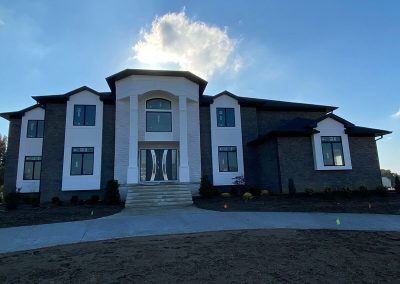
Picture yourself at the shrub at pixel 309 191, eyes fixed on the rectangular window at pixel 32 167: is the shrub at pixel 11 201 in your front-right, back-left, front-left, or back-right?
front-left

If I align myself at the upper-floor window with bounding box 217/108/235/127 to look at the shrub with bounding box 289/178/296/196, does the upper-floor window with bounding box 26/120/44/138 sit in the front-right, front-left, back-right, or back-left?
back-right

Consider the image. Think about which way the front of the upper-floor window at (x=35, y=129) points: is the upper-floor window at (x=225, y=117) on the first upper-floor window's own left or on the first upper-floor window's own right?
on the first upper-floor window's own left

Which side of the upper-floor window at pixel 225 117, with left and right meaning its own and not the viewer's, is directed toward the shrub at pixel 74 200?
right

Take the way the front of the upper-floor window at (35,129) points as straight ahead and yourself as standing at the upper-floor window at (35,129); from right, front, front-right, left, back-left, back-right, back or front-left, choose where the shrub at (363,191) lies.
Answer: front-left

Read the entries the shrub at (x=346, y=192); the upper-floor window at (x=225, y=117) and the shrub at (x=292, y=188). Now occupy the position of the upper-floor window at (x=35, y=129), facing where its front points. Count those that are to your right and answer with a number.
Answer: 0

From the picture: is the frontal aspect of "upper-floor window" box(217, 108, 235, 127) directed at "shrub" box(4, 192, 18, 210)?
no

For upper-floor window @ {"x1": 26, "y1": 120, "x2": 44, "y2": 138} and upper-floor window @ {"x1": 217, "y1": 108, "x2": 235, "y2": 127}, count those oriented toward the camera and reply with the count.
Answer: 2

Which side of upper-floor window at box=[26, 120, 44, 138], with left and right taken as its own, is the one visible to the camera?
front

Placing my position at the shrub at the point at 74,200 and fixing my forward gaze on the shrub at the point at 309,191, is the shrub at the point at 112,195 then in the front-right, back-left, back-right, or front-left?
front-right

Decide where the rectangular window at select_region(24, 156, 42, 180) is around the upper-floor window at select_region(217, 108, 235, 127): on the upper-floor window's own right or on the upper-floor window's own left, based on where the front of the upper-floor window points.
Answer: on the upper-floor window's own right

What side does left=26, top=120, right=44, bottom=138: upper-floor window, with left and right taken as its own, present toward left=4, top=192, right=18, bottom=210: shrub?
front

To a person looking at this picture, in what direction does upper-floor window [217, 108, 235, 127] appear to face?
facing the viewer

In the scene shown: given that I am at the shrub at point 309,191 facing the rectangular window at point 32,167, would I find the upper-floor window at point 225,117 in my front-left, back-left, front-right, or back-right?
front-right

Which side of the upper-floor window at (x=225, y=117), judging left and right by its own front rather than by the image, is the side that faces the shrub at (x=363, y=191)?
left
